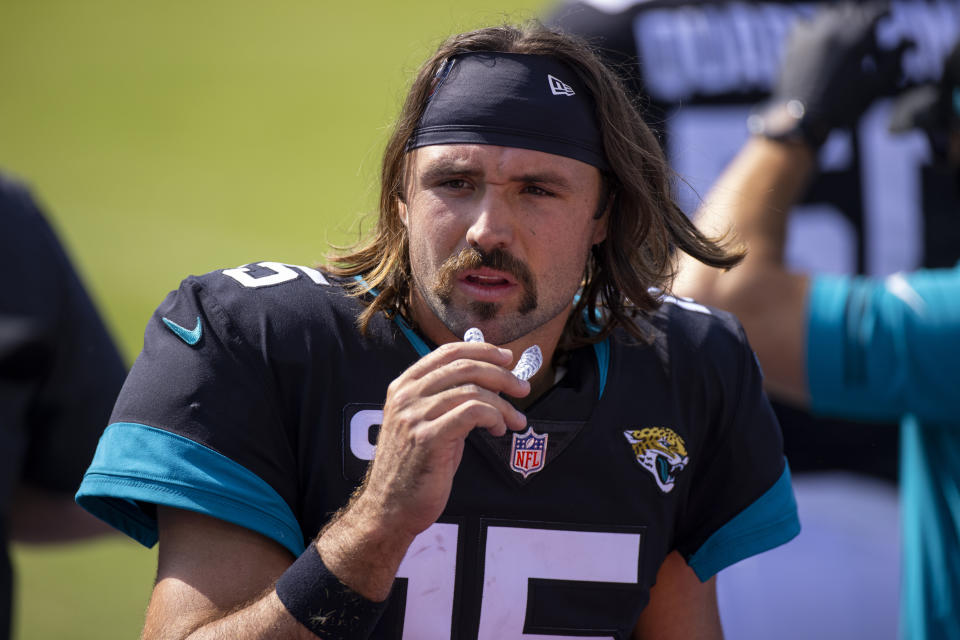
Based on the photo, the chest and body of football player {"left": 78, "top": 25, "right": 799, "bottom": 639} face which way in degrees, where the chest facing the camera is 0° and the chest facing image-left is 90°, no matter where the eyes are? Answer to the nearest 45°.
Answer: approximately 0°

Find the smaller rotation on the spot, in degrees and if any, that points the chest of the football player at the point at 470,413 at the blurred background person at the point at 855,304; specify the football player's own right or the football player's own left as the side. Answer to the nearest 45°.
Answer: approximately 135° to the football player's own left

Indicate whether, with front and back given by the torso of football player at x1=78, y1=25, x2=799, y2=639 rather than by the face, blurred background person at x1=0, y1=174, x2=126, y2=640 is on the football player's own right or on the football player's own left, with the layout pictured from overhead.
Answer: on the football player's own right

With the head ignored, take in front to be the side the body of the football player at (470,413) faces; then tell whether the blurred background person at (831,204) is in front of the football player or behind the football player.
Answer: behind
